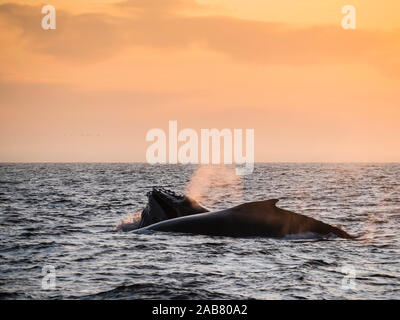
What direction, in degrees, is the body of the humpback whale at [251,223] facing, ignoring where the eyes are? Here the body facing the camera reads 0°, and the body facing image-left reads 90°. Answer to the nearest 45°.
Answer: approximately 90°
